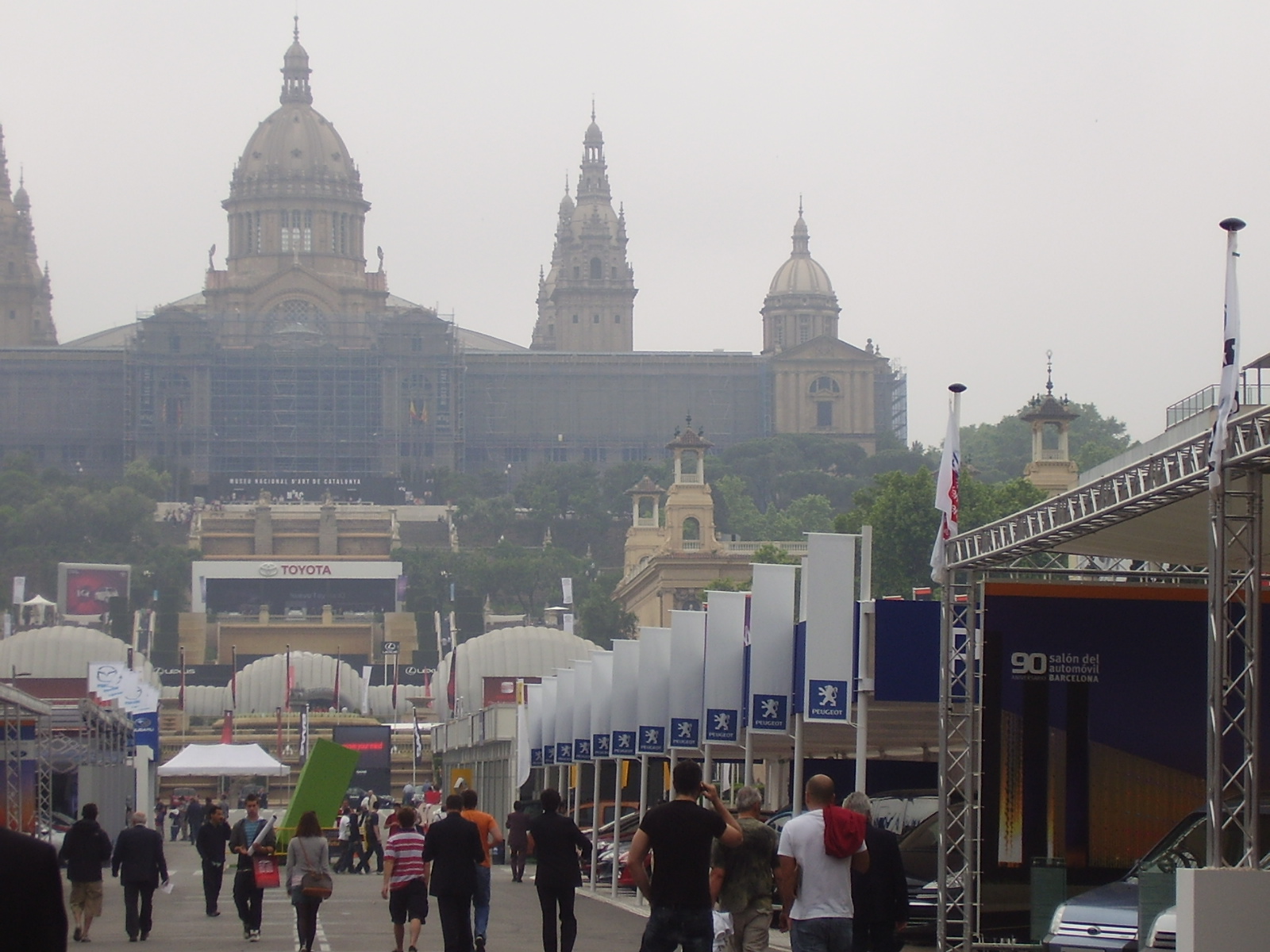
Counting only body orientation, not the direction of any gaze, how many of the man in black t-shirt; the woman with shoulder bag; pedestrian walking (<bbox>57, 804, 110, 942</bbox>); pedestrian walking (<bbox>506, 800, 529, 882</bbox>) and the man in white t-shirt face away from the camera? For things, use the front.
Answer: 5

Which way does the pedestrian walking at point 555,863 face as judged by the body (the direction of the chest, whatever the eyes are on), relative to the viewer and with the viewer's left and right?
facing away from the viewer

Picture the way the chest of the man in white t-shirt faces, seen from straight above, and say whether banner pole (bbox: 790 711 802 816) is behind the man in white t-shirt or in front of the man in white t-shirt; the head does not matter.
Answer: in front

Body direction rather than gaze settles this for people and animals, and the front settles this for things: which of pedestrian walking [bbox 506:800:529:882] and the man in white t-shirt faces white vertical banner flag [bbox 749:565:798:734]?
the man in white t-shirt

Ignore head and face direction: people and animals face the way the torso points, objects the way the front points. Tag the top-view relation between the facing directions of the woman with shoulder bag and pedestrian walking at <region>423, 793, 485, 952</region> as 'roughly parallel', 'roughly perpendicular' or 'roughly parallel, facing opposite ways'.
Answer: roughly parallel

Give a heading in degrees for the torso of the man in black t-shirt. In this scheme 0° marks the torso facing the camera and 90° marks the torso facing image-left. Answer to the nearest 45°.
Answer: approximately 180°

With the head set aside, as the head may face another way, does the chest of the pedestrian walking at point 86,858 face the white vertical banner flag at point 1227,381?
no

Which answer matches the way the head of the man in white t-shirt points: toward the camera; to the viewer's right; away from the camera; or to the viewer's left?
away from the camera

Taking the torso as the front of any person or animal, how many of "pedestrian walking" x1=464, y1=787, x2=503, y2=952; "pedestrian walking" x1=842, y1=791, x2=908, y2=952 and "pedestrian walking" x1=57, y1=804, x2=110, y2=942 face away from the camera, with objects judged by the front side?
3

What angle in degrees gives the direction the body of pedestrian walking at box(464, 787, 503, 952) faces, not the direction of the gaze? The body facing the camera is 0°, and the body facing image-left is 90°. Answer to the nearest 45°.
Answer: approximately 180°

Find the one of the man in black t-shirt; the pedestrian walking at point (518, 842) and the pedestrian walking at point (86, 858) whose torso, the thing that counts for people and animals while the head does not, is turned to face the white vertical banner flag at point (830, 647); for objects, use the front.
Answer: the man in black t-shirt

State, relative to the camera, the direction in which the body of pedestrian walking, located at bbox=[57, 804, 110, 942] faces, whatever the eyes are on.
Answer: away from the camera

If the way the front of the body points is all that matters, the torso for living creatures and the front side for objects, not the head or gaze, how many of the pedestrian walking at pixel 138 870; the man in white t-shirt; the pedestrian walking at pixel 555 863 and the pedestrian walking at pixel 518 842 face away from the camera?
4

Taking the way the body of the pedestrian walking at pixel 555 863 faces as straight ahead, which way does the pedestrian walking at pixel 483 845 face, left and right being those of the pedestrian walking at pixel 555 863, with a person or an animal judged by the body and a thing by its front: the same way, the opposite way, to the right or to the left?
the same way

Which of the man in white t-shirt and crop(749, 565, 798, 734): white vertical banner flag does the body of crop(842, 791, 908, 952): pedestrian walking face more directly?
the white vertical banner flag

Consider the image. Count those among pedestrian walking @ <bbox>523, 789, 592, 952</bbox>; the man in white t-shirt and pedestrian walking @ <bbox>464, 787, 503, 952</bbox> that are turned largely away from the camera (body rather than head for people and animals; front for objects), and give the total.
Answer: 3

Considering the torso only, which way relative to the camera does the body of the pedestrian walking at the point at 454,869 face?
away from the camera

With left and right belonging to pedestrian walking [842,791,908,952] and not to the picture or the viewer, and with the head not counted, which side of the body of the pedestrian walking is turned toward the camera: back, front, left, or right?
back

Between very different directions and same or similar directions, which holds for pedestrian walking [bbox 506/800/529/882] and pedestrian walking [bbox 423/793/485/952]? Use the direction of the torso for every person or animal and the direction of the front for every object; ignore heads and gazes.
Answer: same or similar directions

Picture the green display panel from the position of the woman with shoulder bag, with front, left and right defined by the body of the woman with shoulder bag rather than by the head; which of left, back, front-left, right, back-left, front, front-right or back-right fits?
front

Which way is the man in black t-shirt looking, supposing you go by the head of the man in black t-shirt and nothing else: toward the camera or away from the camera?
away from the camera

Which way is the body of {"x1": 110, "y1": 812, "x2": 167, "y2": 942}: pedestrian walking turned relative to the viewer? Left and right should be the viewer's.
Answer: facing away from the viewer

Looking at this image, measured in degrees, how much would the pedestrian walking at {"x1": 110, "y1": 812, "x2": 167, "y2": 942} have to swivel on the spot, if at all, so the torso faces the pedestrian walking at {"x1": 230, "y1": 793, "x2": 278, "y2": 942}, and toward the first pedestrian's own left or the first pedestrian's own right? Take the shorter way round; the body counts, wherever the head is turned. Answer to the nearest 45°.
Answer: approximately 90° to the first pedestrian's own right
